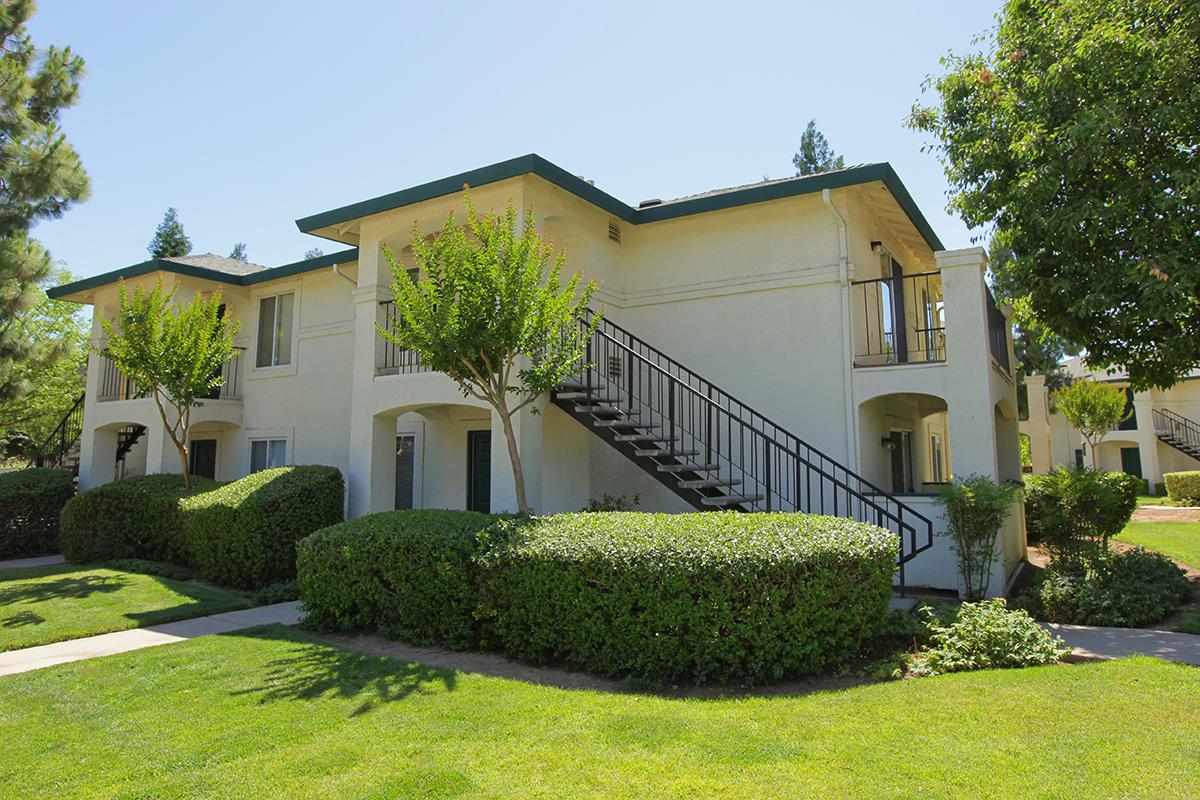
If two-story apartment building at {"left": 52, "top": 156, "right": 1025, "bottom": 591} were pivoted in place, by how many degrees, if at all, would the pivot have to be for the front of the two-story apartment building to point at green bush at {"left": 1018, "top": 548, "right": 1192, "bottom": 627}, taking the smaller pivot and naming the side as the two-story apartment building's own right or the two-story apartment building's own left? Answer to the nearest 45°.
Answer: approximately 90° to the two-story apartment building's own left

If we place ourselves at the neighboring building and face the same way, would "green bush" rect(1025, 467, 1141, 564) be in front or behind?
in front

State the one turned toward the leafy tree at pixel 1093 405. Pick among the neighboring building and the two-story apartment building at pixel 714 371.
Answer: the neighboring building

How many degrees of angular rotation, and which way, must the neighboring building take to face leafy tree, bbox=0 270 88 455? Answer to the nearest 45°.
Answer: approximately 45° to its right

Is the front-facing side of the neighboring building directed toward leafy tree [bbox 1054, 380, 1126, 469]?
yes

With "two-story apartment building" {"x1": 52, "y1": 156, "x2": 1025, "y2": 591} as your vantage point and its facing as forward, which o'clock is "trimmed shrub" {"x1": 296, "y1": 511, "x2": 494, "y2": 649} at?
The trimmed shrub is roughly at 12 o'clock from the two-story apartment building.

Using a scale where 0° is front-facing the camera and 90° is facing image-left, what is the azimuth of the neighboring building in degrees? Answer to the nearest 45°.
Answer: approximately 0°

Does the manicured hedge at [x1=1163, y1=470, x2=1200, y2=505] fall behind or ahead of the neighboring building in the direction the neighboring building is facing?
ahead

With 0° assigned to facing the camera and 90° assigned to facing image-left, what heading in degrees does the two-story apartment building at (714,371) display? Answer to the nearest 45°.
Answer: approximately 45°

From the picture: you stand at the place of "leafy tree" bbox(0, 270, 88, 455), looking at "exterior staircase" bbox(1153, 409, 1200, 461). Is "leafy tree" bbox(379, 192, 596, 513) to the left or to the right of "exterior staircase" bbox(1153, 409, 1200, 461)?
right

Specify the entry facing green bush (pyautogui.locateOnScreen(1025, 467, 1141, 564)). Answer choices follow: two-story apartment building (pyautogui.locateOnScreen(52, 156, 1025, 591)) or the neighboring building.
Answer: the neighboring building

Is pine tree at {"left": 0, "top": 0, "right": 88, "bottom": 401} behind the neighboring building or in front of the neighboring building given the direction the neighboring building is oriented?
in front
